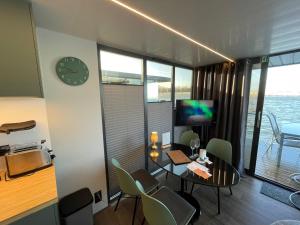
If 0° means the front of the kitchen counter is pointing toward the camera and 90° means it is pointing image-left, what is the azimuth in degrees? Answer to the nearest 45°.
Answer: approximately 315°

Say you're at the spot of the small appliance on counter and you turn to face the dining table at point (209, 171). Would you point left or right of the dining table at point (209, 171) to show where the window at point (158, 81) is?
left

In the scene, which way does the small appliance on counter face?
to the viewer's right

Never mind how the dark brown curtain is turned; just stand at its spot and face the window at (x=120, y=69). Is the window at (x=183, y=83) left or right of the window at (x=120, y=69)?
right

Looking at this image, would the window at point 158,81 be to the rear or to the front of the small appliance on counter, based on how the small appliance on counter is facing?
to the front

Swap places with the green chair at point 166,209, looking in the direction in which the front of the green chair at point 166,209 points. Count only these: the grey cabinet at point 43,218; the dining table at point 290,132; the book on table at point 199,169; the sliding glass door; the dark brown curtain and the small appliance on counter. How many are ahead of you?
4

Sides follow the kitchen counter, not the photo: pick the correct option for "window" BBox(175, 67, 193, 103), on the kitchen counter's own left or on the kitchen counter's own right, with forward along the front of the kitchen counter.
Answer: on the kitchen counter's own left

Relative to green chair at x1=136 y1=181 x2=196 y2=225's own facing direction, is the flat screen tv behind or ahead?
ahead
